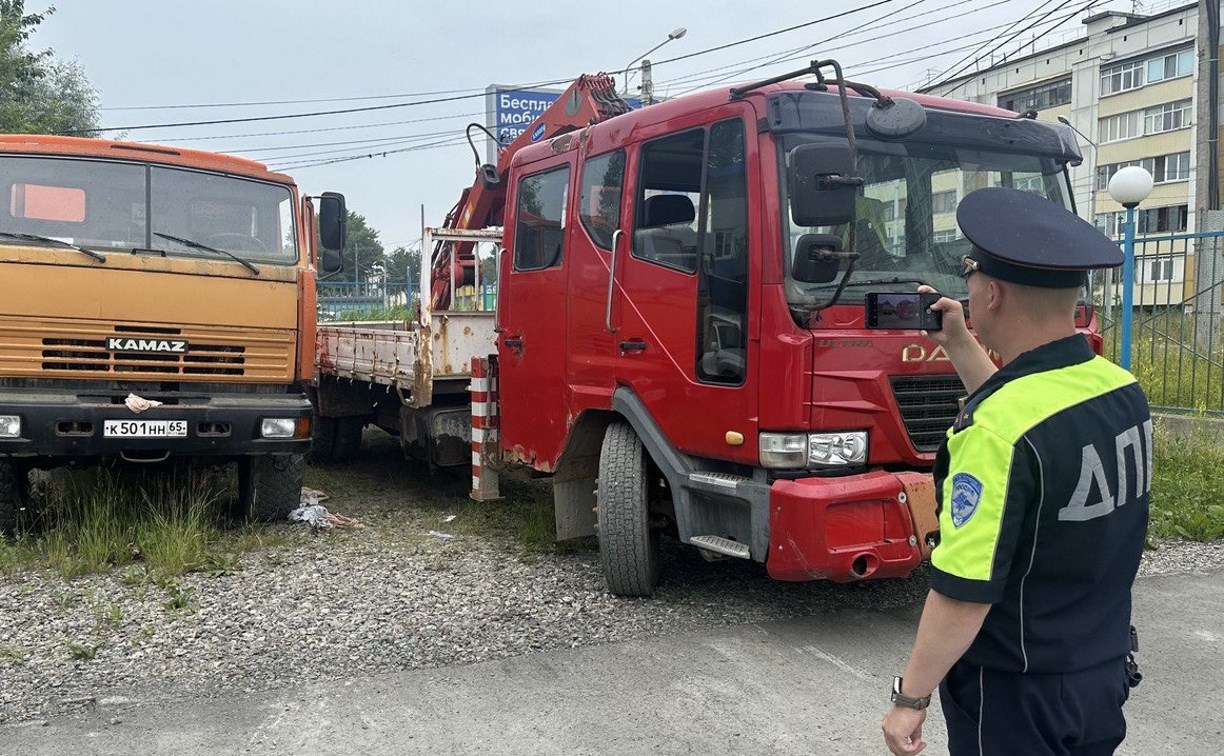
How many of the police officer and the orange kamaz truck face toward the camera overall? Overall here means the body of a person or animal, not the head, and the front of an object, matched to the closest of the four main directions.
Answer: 1

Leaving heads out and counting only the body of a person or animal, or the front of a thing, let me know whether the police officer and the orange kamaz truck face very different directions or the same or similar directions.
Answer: very different directions

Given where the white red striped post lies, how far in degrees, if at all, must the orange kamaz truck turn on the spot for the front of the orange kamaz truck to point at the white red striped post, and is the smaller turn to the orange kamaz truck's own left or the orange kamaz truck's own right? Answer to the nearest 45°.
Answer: approximately 90° to the orange kamaz truck's own left

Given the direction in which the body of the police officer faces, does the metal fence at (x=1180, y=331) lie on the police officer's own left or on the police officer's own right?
on the police officer's own right

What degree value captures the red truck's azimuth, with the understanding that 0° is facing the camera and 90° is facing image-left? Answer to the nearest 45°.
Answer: approximately 315°

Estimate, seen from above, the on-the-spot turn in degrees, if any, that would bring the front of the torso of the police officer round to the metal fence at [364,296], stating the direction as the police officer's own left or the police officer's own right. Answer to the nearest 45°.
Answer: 0° — they already face it

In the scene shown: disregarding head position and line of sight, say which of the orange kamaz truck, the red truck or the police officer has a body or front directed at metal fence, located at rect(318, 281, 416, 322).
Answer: the police officer

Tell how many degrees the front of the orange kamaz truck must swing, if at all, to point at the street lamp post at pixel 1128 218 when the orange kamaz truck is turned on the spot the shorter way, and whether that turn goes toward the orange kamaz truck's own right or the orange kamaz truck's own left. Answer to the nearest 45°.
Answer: approximately 90° to the orange kamaz truck's own left

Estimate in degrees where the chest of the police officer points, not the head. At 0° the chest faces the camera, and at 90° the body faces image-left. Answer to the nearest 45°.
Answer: approximately 135°

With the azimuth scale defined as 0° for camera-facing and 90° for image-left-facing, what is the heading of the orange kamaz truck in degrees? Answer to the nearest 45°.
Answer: approximately 0°

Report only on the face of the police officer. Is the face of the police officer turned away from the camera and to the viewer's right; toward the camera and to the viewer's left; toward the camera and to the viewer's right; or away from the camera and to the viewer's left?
away from the camera and to the viewer's left

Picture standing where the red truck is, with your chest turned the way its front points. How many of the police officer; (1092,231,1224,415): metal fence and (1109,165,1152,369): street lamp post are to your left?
2

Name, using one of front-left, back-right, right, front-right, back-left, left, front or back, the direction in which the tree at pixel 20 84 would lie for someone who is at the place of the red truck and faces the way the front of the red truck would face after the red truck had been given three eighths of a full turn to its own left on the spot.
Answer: front-left
